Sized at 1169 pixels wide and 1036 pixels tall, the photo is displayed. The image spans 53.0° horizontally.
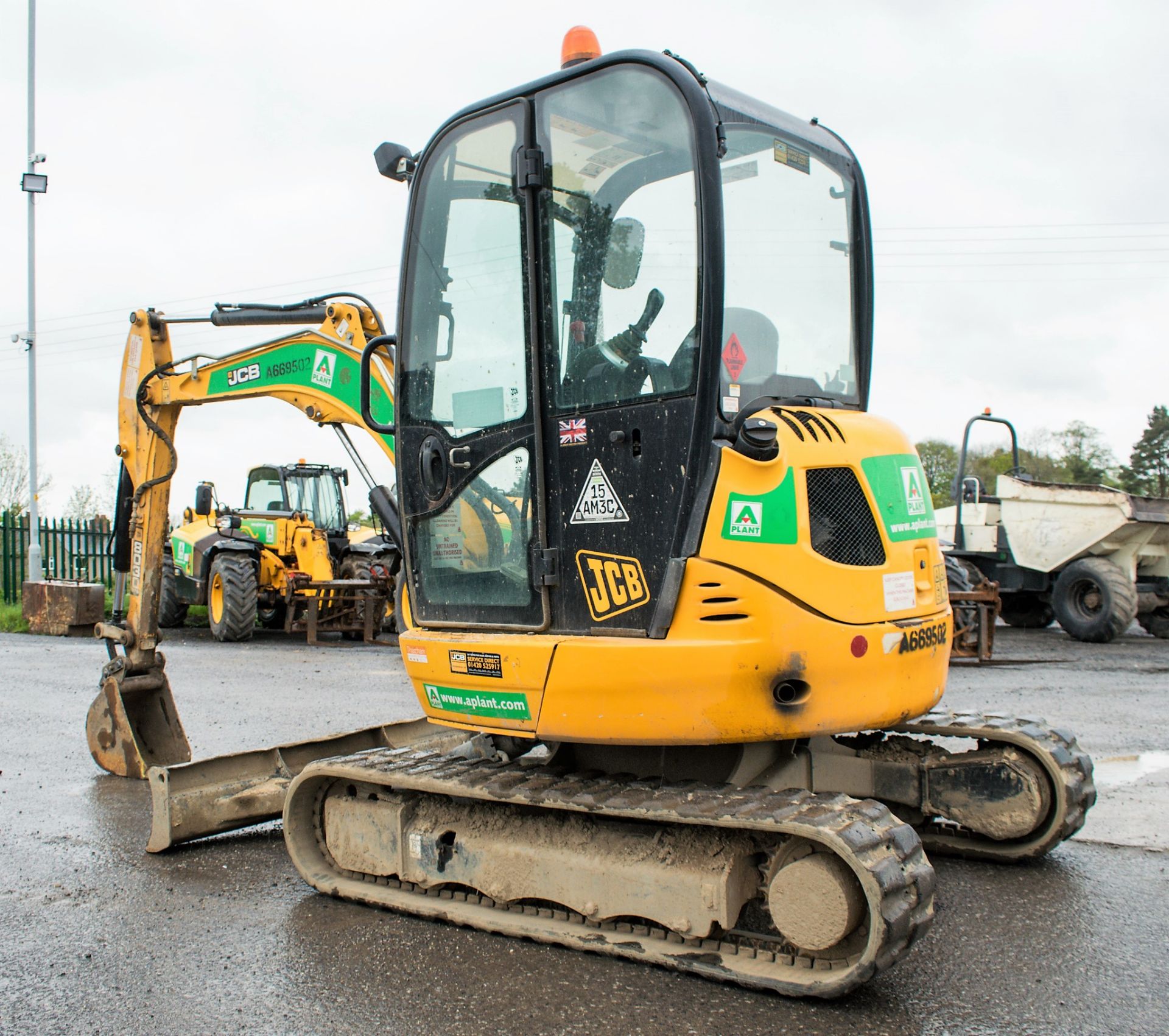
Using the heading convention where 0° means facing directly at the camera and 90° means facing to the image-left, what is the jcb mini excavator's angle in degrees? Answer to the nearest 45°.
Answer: approximately 135°

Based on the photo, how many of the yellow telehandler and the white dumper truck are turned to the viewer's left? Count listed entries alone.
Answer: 0

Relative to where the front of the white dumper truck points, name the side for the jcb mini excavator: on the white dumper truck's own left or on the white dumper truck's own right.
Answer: on the white dumper truck's own right

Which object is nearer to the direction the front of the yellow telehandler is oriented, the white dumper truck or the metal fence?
the white dumper truck

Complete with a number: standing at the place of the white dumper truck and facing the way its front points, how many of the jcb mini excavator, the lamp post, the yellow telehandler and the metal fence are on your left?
0

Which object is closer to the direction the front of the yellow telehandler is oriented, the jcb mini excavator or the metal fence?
the jcb mini excavator

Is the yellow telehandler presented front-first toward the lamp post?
no

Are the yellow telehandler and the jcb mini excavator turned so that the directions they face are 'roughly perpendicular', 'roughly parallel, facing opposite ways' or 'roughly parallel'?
roughly parallel, facing opposite ways

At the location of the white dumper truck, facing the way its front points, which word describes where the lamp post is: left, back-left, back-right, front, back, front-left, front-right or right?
back-right

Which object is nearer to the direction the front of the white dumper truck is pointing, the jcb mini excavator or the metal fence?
the jcb mini excavator

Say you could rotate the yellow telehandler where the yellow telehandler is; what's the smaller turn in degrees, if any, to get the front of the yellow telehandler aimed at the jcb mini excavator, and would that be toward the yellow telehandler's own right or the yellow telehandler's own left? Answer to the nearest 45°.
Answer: approximately 45° to the yellow telehandler's own right

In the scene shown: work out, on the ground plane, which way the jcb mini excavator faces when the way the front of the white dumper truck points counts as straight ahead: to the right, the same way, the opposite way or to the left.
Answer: the opposite way

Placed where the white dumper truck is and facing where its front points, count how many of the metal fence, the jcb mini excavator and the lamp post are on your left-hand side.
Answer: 0
